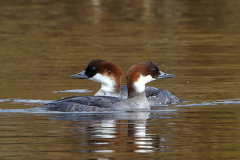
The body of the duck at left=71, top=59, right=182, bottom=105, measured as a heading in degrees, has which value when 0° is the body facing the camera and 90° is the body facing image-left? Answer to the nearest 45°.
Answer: approximately 90°
